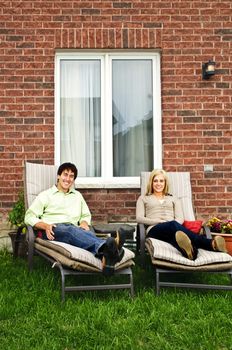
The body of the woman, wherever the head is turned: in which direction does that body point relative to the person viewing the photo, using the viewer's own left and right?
facing the viewer and to the right of the viewer

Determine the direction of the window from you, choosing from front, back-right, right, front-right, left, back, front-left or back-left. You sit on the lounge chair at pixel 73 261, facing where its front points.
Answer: back-left

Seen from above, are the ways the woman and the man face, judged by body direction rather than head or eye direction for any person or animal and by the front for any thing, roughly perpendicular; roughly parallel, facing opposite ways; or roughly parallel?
roughly parallel

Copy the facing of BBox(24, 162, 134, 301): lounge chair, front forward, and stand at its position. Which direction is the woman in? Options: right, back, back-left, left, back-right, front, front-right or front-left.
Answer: left

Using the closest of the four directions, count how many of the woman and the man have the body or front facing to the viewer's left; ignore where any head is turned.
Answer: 0
